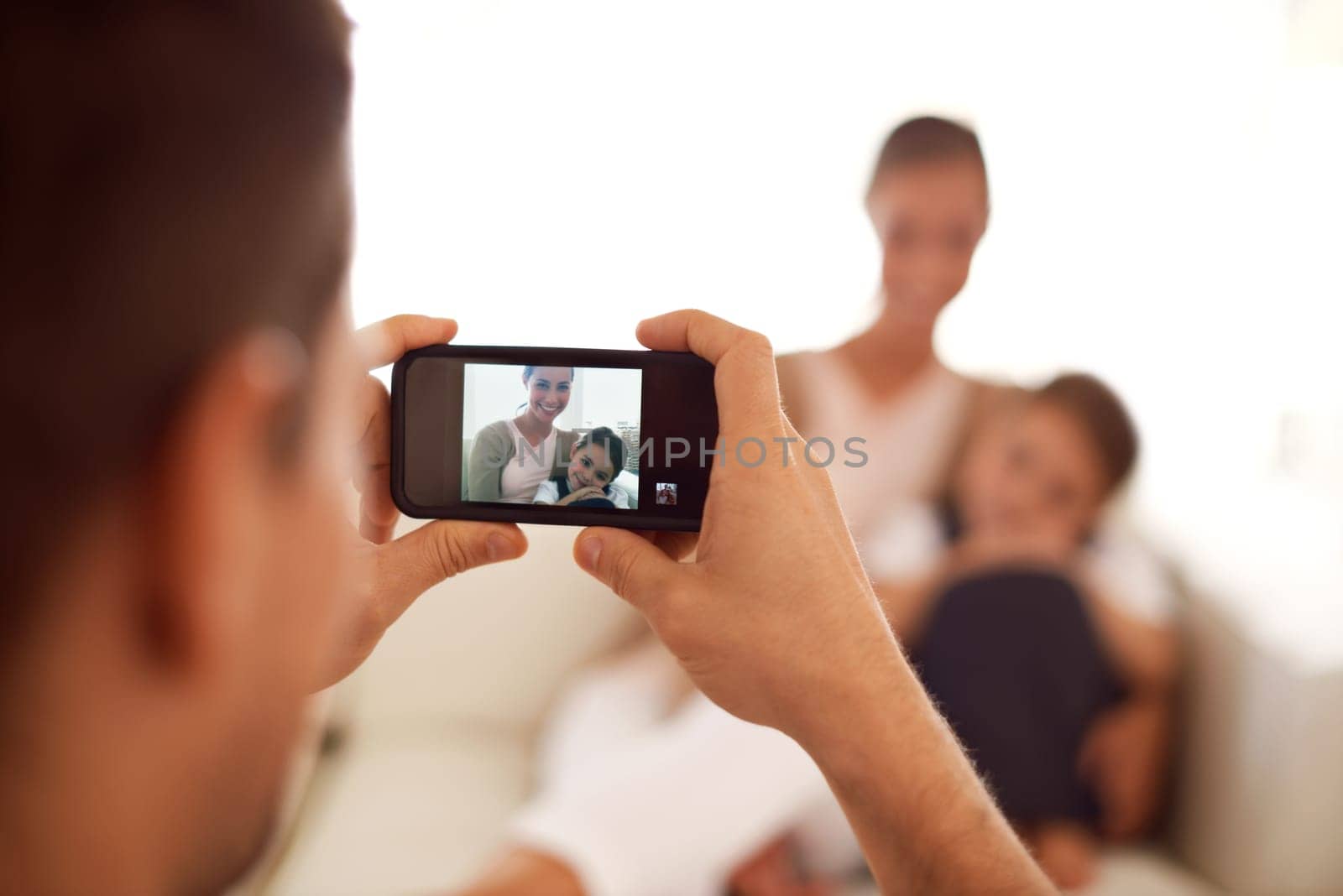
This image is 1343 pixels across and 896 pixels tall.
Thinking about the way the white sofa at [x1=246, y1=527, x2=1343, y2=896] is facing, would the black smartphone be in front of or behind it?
in front

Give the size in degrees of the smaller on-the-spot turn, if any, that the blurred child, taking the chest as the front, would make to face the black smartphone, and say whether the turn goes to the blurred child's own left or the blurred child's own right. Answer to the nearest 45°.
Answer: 0° — they already face it

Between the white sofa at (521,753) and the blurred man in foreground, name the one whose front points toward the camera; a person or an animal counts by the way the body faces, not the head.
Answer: the white sofa

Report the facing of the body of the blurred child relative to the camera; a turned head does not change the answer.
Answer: toward the camera

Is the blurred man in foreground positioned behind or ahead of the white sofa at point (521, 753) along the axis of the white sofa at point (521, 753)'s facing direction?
ahead

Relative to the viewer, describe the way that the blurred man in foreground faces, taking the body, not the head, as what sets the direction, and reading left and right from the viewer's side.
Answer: facing away from the viewer and to the right of the viewer

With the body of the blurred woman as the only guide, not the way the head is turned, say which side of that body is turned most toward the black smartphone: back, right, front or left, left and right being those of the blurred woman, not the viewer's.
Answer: front

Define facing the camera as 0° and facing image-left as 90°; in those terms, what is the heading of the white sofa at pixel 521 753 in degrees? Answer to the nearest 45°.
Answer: approximately 0°

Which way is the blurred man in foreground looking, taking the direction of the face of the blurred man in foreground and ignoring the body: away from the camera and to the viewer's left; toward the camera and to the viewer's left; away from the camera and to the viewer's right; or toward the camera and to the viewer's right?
away from the camera and to the viewer's right
